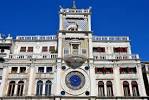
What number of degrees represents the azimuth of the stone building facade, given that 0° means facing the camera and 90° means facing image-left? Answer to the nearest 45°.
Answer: approximately 0°
